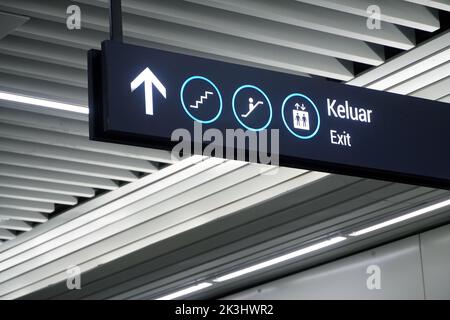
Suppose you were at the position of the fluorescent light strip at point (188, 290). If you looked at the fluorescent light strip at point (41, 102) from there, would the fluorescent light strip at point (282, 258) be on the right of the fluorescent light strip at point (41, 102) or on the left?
left

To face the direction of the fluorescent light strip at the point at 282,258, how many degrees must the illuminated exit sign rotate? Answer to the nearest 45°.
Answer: approximately 135° to its left

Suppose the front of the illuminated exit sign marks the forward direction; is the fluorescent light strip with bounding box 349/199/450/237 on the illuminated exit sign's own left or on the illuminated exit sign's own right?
on the illuminated exit sign's own left

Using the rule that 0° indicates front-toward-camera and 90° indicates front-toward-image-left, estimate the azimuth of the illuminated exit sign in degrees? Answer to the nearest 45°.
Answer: approximately 315°
